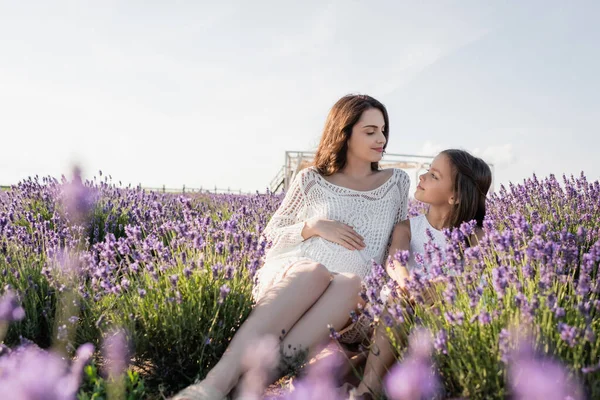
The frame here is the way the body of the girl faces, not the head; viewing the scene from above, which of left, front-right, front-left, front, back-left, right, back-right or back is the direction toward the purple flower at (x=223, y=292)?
front

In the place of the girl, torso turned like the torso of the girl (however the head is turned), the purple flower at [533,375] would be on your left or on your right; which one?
on your left

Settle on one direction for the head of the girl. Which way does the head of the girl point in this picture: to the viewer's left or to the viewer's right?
to the viewer's left

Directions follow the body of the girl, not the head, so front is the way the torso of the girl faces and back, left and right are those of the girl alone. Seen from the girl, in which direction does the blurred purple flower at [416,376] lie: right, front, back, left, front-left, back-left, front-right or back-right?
front-left

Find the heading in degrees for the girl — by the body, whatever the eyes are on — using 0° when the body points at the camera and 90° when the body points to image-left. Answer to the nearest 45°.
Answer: approximately 45°

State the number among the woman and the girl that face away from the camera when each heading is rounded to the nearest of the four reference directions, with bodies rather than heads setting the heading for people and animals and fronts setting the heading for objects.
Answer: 0

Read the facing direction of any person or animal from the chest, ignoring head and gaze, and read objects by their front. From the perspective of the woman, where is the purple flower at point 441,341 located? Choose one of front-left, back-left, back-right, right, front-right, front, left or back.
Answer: front

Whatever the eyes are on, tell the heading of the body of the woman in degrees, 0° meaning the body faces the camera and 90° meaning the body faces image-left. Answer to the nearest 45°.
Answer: approximately 0°

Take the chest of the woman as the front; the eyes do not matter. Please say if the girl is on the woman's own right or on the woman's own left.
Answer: on the woman's own left

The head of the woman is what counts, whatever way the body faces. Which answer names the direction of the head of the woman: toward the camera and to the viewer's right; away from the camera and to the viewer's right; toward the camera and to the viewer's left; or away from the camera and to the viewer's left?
toward the camera and to the viewer's right

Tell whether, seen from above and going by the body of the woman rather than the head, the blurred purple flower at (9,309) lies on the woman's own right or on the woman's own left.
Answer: on the woman's own right

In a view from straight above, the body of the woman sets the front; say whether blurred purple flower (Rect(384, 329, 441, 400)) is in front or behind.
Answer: in front
